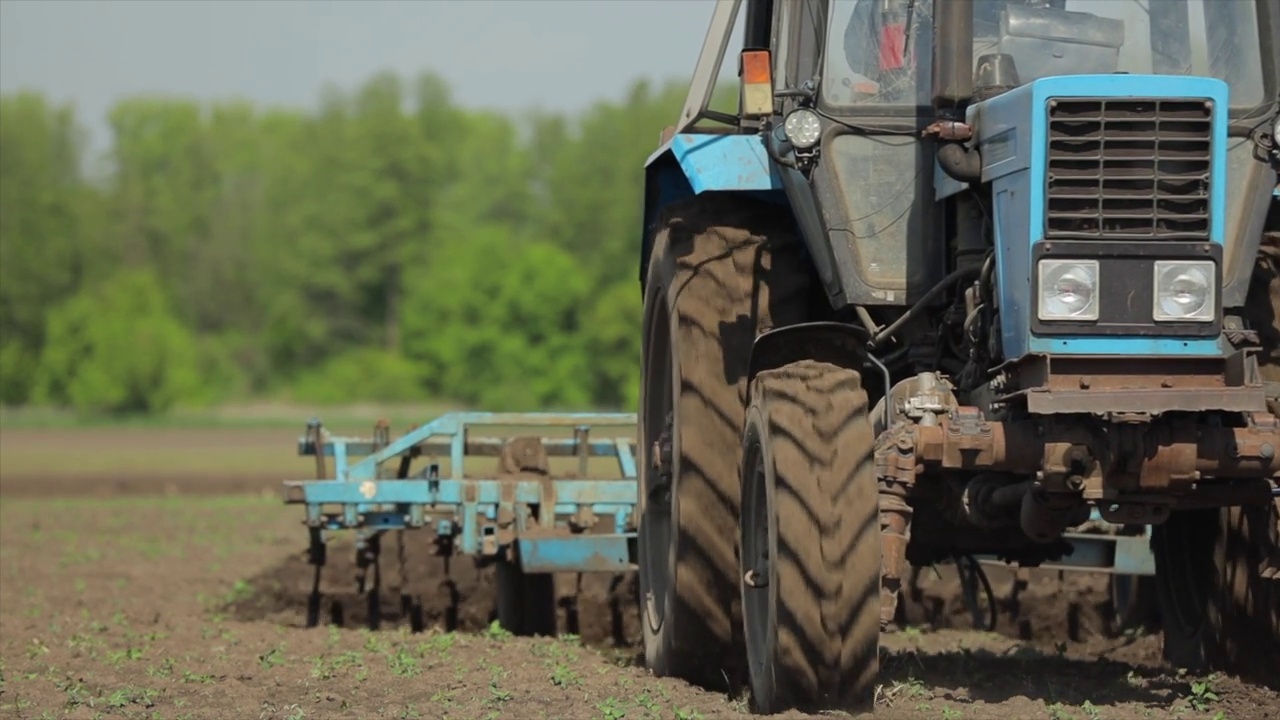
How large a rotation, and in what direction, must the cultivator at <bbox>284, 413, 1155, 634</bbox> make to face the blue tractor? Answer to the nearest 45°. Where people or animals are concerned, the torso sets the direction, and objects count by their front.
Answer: approximately 45° to its left

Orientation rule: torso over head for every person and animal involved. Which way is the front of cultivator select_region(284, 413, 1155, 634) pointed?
toward the camera

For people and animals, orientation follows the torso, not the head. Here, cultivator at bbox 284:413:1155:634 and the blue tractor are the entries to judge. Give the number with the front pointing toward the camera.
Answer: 2

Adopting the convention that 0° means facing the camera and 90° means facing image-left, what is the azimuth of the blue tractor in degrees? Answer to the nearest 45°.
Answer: approximately 0°
